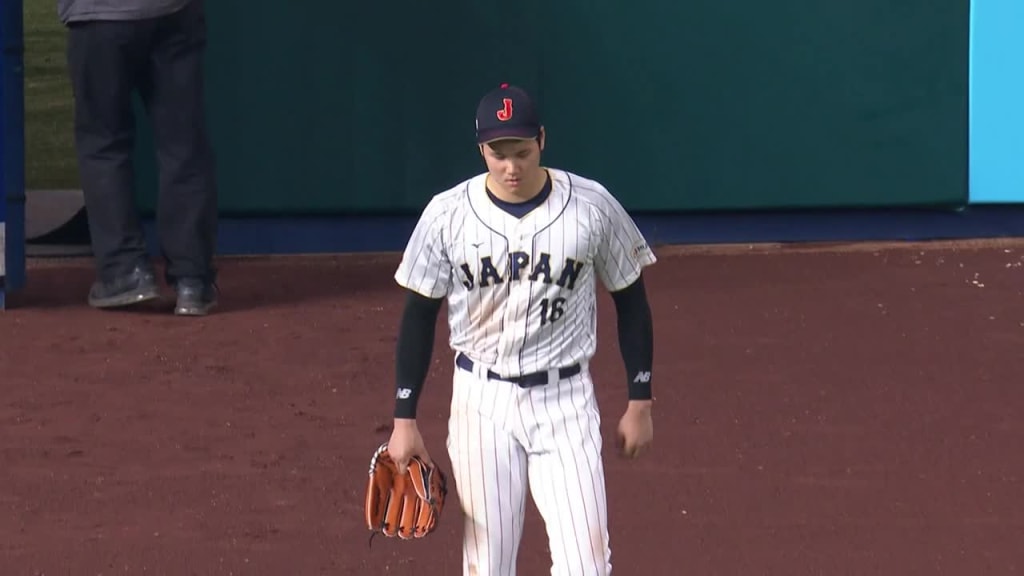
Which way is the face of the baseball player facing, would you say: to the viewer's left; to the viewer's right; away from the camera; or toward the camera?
toward the camera

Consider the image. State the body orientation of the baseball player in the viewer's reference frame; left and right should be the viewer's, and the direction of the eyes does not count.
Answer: facing the viewer
